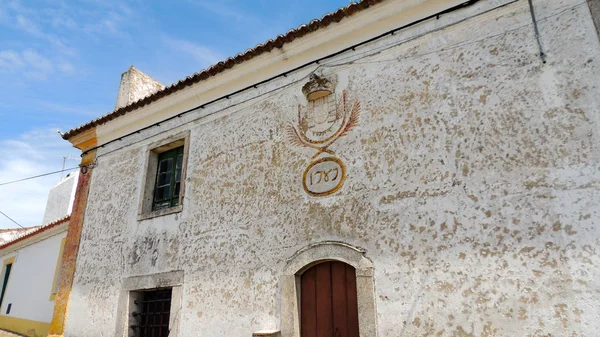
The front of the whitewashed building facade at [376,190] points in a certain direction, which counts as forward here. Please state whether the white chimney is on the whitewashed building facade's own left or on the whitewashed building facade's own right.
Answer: on the whitewashed building facade's own right

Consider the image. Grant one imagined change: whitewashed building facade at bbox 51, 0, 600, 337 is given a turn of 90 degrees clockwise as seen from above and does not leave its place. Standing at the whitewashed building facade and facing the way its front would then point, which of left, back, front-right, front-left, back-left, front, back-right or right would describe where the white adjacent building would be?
front

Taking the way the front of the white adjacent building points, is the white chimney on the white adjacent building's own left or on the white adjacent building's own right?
on the white adjacent building's own left

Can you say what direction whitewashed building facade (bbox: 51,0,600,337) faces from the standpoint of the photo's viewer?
facing the viewer and to the left of the viewer
